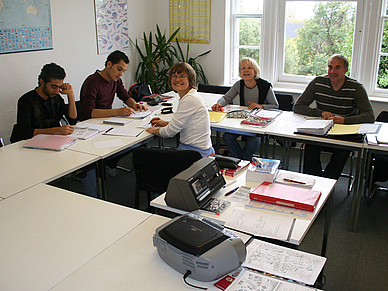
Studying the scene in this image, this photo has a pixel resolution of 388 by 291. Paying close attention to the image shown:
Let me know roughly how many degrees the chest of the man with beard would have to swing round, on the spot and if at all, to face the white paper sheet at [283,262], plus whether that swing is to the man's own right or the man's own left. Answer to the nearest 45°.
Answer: approximately 45° to the man's own right

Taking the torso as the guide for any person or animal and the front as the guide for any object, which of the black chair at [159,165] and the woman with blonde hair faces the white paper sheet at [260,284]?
the woman with blonde hair

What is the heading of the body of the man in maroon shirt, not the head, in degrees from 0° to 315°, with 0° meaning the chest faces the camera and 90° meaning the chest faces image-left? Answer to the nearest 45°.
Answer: approximately 315°

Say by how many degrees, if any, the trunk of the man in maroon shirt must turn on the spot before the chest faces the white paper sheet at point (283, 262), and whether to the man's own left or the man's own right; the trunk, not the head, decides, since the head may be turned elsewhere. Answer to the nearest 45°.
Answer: approximately 45° to the man's own right

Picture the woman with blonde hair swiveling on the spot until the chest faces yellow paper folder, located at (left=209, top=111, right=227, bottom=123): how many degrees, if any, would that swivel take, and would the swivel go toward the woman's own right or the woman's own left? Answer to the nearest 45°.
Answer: approximately 45° to the woman's own right

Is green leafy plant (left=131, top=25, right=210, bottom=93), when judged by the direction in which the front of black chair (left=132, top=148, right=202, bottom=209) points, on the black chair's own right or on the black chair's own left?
on the black chair's own left

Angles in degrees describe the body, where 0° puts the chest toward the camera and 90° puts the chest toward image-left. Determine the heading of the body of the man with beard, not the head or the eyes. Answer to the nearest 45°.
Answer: approximately 315°

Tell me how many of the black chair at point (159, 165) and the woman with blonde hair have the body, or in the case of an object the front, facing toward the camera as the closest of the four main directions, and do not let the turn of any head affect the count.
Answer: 1
